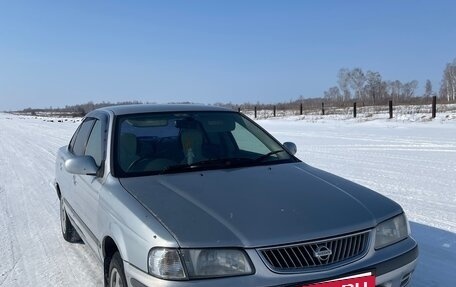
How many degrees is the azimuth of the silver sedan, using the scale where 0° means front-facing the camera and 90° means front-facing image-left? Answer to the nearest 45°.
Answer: approximately 315°
